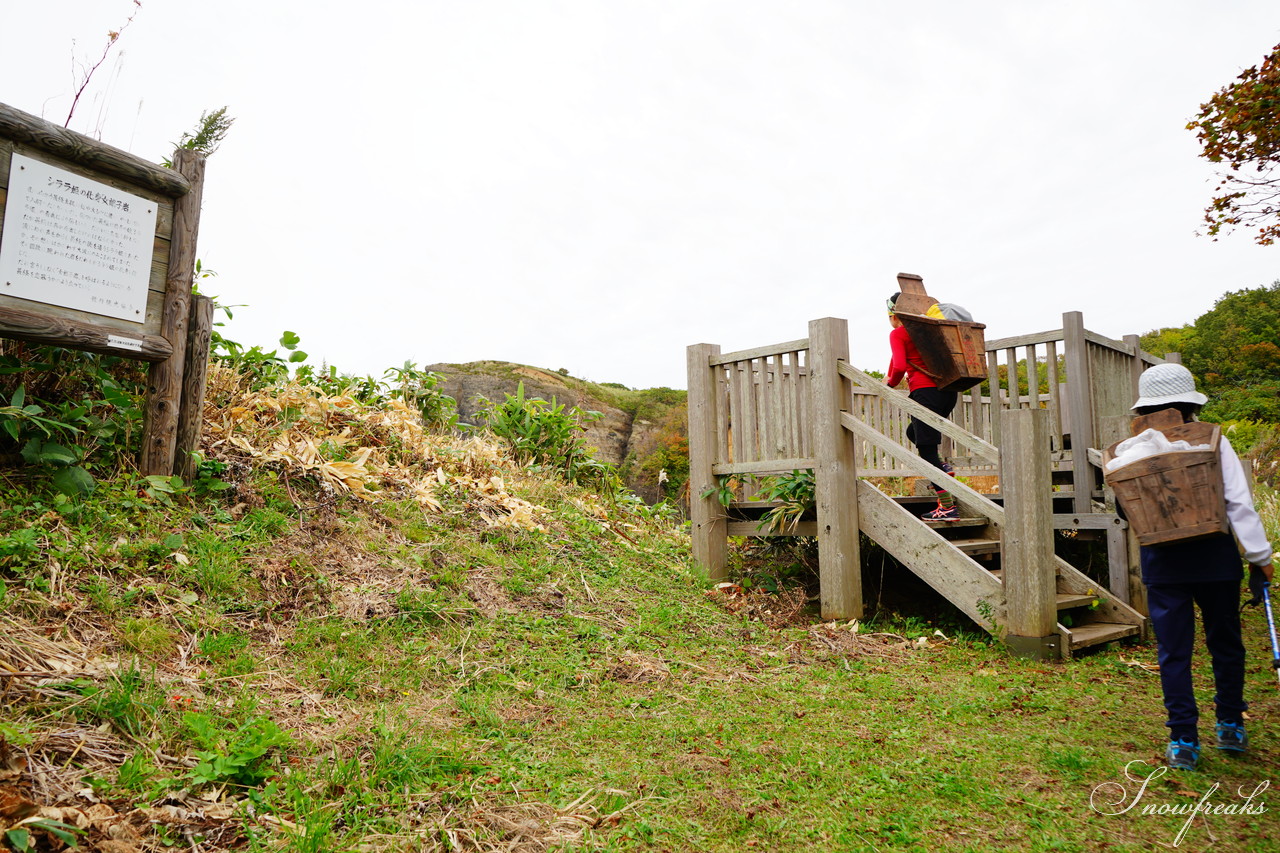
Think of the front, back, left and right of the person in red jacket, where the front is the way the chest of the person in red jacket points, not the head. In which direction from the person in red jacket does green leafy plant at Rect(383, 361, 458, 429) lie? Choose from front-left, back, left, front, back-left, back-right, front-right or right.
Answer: front

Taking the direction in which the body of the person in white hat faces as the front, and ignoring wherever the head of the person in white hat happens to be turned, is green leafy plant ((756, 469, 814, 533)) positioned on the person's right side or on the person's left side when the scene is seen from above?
on the person's left side

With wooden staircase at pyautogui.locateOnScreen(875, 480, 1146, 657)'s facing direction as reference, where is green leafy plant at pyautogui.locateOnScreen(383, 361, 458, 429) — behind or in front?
behind

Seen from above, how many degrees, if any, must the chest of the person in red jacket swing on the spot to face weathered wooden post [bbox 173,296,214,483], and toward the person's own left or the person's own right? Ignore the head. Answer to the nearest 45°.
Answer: approximately 45° to the person's own left

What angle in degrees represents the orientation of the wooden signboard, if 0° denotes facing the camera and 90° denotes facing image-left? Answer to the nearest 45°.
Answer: approximately 315°

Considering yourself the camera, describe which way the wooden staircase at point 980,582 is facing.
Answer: facing the viewer and to the right of the viewer

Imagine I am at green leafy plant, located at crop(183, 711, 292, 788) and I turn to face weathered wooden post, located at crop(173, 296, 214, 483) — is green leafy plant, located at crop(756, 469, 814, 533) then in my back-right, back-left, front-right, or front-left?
front-right

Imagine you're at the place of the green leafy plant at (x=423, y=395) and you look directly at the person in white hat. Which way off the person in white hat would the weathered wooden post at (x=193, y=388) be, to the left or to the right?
right

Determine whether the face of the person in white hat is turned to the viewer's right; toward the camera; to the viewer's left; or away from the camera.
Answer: away from the camera

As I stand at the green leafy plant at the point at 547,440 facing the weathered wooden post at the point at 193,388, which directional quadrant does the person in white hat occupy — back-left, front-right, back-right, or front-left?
front-left

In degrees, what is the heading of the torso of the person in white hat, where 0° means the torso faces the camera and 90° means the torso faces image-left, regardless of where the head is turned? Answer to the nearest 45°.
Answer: approximately 180°

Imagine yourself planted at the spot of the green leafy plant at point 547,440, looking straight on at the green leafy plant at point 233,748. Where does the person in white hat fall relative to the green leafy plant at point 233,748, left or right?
left

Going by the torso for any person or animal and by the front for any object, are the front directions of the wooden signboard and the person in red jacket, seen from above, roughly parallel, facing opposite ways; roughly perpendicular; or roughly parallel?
roughly parallel, facing opposite ways

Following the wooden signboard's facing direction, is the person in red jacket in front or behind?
in front
